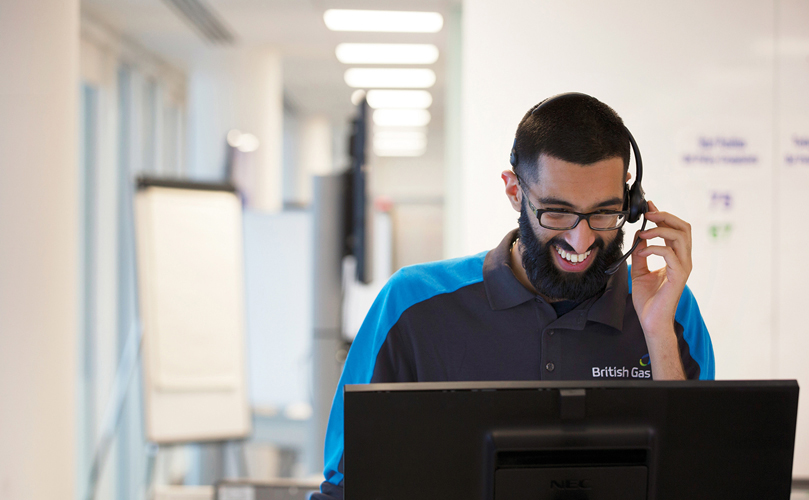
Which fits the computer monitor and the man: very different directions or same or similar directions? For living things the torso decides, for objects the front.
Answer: very different directions

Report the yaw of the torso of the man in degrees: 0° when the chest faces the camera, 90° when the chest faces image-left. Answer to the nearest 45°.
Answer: approximately 0°

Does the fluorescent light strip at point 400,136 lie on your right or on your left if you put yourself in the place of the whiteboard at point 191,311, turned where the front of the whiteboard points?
on your left

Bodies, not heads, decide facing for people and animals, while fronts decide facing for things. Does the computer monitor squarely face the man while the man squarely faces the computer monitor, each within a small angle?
yes

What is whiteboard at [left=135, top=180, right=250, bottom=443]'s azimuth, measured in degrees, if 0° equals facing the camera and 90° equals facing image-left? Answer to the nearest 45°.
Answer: approximately 315°

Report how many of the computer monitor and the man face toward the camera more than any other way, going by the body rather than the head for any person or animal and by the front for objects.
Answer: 1

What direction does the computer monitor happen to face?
away from the camera

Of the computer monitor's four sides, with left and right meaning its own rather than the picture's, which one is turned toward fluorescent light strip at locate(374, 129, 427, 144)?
front

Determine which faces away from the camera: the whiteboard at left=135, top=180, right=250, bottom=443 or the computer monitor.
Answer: the computer monitor
